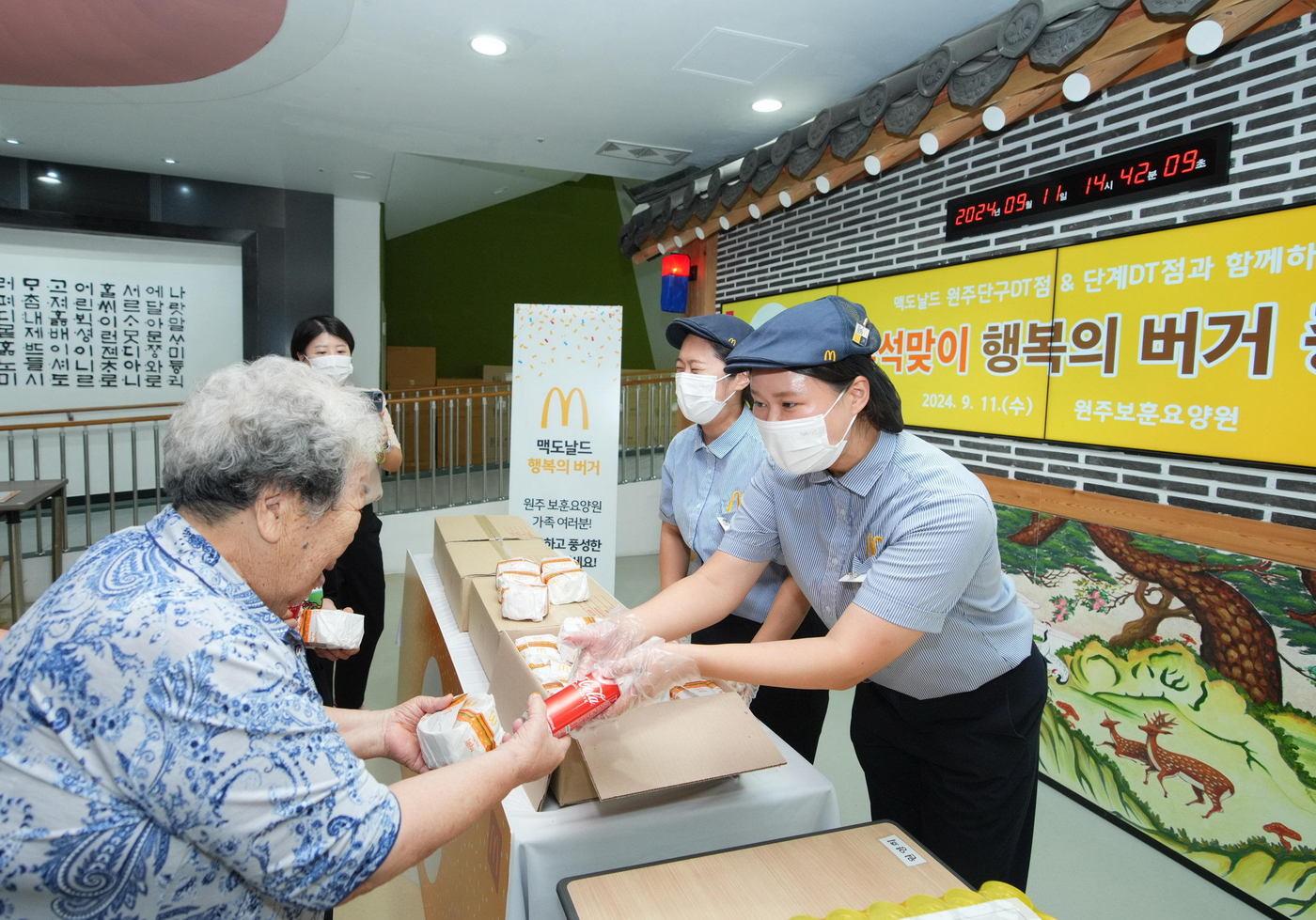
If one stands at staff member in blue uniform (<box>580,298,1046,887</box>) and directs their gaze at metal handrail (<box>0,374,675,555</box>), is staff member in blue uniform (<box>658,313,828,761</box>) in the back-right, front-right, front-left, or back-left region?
front-right

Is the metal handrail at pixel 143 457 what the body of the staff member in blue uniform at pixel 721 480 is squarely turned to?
no

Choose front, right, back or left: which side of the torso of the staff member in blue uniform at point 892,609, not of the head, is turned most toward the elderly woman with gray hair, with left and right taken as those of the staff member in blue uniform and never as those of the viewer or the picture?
front

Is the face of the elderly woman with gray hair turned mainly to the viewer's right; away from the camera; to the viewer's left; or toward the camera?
to the viewer's right

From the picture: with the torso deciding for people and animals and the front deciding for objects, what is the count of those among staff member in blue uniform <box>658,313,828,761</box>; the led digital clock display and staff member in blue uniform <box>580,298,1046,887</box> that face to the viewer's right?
0

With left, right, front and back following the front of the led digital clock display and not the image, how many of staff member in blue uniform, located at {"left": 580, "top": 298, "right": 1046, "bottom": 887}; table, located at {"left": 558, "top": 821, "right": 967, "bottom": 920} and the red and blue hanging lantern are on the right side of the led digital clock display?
1

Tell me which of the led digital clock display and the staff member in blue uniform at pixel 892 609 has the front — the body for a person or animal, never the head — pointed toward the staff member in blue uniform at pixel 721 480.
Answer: the led digital clock display

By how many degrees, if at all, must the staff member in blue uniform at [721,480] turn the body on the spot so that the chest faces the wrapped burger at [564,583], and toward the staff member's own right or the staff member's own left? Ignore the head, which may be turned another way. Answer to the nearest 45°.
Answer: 0° — they already face it

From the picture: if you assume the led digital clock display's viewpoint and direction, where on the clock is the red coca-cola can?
The red coca-cola can is roughly at 11 o'clock from the led digital clock display.

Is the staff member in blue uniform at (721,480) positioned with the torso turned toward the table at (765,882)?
no

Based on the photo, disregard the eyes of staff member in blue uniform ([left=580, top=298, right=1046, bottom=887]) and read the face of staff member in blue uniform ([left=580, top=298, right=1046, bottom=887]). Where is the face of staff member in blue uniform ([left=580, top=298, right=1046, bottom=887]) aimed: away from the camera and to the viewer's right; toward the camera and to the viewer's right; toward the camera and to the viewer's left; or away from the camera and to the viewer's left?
toward the camera and to the viewer's left

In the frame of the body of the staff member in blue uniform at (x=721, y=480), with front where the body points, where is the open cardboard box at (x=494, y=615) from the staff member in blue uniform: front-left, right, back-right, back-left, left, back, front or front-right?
front

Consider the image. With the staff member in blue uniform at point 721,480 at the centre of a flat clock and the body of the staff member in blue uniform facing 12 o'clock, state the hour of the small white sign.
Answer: The small white sign is roughly at 10 o'clock from the staff member in blue uniform.

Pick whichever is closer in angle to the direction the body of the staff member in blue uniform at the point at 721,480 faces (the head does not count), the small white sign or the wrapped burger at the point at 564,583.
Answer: the wrapped burger

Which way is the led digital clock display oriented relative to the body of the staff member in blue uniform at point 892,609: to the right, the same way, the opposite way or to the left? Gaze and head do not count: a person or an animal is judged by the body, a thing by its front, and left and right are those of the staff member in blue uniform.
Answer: the same way

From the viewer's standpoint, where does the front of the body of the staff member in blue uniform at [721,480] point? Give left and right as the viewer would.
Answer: facing the viewer and to the left of the viewer
